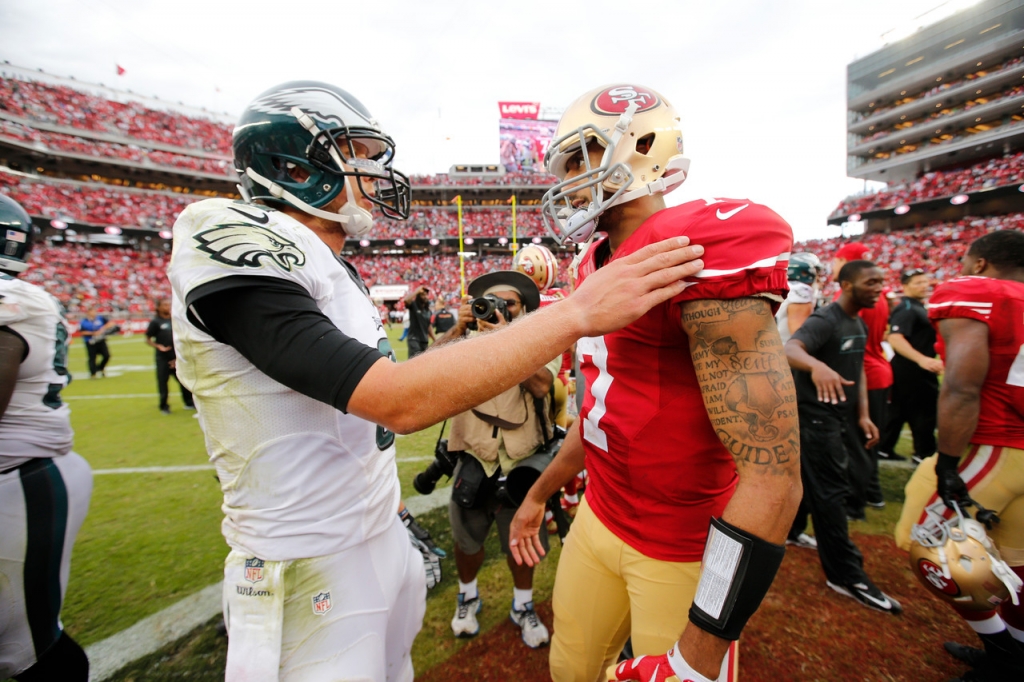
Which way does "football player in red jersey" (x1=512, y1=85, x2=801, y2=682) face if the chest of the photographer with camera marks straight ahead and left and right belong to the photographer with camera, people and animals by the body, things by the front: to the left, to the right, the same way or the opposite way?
to the right

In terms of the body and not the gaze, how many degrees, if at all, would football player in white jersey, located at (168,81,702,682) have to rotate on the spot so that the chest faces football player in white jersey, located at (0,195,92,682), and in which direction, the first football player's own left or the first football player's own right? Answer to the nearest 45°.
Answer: approximately 135° to the first football player's own left

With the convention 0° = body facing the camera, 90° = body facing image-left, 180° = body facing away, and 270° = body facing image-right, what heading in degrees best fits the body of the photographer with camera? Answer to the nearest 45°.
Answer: approximately 0°

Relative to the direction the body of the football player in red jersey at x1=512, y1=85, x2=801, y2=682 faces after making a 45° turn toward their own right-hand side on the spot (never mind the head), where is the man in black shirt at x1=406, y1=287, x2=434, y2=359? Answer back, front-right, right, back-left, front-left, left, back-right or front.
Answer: front-right

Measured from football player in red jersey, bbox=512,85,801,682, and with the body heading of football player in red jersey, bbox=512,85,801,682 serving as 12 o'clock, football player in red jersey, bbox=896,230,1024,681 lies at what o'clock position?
football player in red jersey, bbox=896,230,1024,681 is roughly at 6 o'clock from football player in red jersey, bbox=512,85,801,682.

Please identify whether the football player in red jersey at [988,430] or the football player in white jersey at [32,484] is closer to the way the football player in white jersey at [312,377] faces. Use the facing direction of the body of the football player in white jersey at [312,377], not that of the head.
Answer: the football player in red jersey

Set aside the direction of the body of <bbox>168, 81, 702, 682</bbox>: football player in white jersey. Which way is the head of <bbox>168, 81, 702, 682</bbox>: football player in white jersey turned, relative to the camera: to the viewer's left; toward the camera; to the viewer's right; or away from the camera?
to the viewer's right

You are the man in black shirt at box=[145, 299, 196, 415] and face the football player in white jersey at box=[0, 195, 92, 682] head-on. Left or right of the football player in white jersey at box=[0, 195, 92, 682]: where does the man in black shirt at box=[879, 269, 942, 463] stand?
left

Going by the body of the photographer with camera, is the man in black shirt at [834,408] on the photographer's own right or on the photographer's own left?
on the photographer's own left

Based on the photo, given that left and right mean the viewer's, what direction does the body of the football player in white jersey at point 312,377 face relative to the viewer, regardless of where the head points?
facing to the right of the viewer
